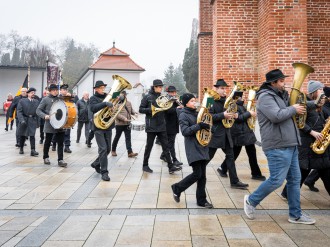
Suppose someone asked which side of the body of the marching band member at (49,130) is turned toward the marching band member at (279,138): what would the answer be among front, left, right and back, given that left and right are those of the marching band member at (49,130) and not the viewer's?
front

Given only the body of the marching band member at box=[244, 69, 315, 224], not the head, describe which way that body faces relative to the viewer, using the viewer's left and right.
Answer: facing to the right of the viewer

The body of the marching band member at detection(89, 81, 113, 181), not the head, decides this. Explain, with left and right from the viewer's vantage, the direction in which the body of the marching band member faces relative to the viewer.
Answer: facing the viewer and to the right of the viewer

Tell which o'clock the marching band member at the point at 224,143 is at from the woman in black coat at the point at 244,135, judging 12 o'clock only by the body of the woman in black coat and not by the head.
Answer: The marching band member is roughly at 4 o'clock from the woman in black coat.

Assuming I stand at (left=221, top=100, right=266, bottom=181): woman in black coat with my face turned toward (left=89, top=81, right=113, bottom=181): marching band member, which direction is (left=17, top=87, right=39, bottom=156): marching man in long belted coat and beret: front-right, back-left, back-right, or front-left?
front-right

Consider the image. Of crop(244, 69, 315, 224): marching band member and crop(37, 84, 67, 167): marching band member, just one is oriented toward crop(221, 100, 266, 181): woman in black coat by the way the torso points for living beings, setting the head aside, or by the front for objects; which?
crop(37, 84, 67, 167): marching band member

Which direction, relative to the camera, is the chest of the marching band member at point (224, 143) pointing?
to the viewer's right
